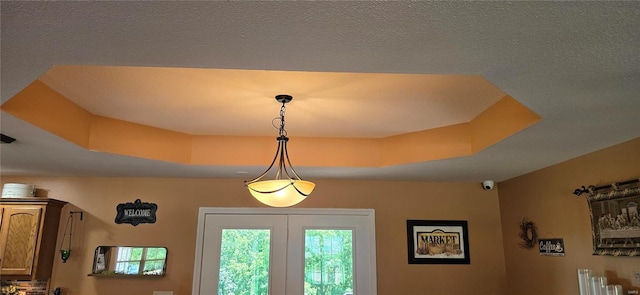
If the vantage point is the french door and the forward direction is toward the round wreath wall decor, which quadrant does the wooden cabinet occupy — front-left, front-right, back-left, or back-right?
back-right

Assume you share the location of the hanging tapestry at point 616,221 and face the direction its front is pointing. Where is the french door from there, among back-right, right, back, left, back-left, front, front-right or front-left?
front-right

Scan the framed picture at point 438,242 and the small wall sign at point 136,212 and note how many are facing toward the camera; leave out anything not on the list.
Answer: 2

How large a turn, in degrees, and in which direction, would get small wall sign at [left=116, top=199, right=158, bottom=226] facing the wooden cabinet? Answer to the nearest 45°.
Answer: approximately 90° to its right

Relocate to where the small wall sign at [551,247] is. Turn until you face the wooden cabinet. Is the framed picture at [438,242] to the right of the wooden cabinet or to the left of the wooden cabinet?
right

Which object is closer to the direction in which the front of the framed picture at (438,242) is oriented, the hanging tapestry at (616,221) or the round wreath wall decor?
the hanging tapestry

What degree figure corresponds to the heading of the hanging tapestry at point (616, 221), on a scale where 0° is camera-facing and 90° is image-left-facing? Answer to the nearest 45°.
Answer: approximately 45°

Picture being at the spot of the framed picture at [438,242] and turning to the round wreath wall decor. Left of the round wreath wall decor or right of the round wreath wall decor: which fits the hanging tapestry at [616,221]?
right

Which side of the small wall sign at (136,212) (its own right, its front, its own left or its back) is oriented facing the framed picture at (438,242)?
left

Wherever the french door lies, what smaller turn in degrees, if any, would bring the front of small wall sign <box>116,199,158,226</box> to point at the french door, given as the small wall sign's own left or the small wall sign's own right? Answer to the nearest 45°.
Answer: approximately 90° to the small wall sign's own left

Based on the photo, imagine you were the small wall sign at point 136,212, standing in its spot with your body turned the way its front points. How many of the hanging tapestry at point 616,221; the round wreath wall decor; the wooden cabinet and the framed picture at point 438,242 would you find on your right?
1

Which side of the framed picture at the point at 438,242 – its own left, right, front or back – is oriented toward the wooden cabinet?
right
